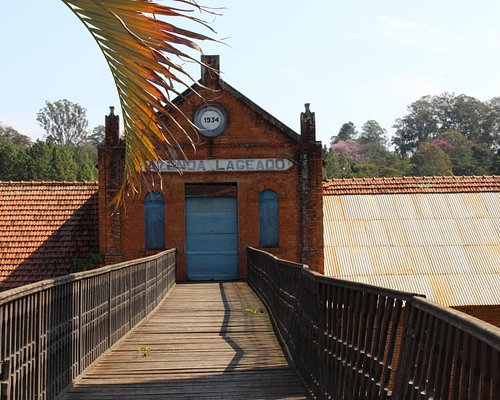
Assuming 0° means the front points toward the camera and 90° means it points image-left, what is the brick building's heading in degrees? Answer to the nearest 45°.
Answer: approximately 0°

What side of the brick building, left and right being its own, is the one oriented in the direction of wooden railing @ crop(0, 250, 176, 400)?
front

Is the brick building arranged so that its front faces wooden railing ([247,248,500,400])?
yes

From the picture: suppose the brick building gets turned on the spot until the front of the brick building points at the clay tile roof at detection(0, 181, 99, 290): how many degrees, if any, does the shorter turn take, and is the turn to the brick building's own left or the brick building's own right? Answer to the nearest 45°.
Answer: approximately 90° to the brick building's own right

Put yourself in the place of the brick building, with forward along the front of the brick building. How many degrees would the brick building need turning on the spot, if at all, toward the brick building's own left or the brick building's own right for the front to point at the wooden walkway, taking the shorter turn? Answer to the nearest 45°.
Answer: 0° — it already faces it

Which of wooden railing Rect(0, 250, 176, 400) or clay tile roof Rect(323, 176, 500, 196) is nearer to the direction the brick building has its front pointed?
the wooden railing

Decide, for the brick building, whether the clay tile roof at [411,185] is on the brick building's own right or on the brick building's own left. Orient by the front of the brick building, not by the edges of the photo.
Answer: on the brick building's own left
